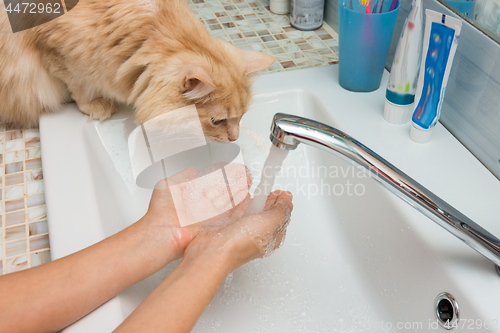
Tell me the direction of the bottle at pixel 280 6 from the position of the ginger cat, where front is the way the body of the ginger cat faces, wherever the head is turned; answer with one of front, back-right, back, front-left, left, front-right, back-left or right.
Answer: front-left

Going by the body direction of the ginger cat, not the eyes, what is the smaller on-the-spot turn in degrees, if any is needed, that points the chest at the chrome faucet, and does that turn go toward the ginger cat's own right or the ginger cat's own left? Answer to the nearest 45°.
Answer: approximately 45° to the ginger cat's own right

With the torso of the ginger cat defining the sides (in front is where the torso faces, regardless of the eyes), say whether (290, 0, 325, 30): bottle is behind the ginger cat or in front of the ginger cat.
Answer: in front

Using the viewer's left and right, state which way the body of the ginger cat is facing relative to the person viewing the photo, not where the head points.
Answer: facing to the right of the viewer

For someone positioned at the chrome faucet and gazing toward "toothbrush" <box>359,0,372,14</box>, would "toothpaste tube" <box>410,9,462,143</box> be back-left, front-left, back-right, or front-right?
front-right
